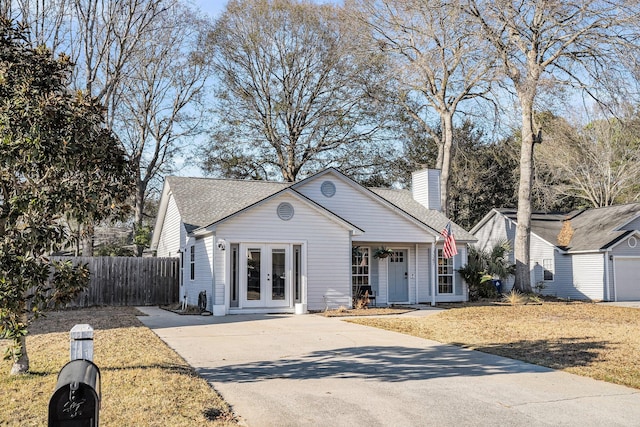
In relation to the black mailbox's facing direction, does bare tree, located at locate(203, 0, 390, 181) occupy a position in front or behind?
behind

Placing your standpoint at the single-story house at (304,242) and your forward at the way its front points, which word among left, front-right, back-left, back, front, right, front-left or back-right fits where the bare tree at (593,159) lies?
back-left

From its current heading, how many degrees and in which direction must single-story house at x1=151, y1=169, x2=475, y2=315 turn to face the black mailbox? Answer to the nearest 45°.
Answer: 0° — it already faces it

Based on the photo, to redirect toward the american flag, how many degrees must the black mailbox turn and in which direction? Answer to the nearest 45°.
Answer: approximately 135° to its left

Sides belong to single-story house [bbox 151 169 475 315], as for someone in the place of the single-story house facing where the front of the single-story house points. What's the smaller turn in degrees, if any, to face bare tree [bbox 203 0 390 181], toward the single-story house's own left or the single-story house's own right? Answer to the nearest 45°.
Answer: approximately 180°

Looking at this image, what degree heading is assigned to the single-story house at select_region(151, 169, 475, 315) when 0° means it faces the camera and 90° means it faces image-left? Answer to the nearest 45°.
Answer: approximately 0°

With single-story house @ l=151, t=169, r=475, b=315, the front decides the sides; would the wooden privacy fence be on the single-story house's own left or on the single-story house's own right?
on the single-story house's own right

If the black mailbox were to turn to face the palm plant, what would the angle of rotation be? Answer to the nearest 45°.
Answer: approximately 135° to its left

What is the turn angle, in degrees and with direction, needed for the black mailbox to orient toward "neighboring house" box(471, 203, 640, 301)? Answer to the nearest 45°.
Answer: approximately 135° to its left

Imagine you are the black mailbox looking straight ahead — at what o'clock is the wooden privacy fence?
The wooden privacy fence is roughly at 6 o'clock from the black mailbox.

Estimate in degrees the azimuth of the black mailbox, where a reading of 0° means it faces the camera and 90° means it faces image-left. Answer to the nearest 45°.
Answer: approximately 0°

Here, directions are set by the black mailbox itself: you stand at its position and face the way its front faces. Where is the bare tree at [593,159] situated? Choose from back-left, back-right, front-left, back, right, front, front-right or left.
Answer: back-left
